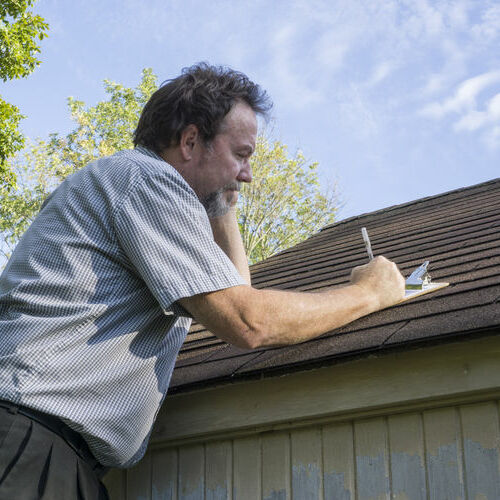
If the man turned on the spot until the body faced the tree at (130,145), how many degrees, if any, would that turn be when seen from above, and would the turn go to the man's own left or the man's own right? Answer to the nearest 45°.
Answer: approximately 90° to the man's own left

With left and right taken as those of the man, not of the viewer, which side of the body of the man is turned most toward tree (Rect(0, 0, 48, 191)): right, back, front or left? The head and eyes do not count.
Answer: left

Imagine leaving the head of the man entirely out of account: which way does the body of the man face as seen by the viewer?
to the viewer's right
